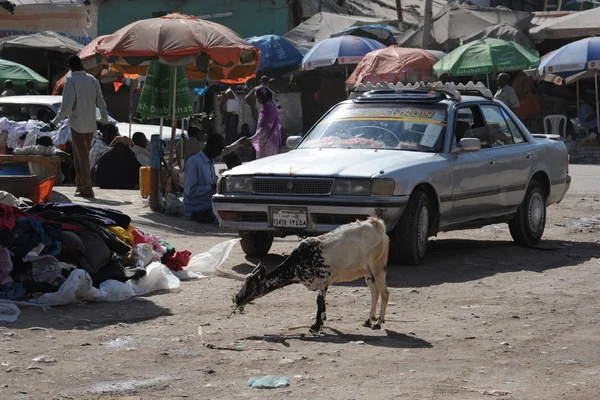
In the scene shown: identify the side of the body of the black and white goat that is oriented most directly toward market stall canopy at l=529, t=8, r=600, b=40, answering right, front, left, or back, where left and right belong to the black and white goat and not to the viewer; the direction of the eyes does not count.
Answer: right

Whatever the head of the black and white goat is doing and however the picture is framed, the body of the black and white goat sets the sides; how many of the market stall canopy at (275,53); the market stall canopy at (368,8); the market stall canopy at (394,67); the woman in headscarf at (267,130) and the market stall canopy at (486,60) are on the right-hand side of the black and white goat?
5

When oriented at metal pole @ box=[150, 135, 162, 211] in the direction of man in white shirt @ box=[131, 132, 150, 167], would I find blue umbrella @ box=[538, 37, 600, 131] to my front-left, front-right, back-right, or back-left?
front-right

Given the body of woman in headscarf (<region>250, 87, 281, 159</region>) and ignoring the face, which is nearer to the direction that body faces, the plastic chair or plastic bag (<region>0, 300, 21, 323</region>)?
the plastic bag

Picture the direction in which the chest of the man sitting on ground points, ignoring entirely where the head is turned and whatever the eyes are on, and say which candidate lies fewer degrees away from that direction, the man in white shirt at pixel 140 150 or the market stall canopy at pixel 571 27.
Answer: the market stall canopy

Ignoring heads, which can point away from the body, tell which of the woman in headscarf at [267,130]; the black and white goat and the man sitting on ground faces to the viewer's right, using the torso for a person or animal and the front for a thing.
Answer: the man sitting on ground

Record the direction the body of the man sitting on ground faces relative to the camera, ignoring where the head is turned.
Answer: to the viewer's right

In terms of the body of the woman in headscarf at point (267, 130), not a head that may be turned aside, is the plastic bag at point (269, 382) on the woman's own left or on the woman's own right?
on the woman's own left

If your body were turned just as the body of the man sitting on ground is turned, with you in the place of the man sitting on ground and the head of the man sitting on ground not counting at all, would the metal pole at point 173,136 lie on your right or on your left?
on your left

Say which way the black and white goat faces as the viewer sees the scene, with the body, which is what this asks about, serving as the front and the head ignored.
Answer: to the viewer's left
